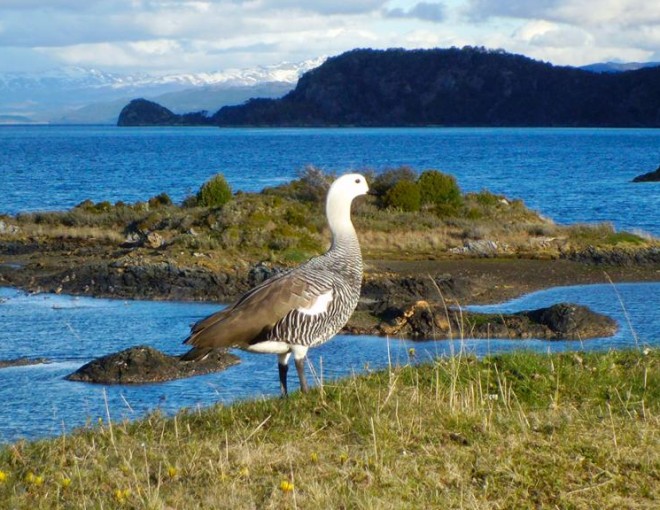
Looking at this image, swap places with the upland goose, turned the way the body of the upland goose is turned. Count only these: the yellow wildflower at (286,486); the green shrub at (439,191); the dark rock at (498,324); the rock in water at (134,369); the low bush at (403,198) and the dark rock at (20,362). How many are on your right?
1

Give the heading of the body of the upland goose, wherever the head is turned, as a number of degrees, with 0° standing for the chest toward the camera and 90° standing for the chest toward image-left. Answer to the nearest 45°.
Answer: approximately 270°

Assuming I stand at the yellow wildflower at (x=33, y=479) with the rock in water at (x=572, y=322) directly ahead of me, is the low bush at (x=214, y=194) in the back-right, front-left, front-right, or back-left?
front-left

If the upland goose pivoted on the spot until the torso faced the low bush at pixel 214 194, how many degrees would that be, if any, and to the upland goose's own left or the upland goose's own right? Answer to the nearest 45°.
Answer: approximately 90° to the upland goose's own left

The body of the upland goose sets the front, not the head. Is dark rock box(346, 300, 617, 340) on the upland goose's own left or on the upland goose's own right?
on the upland goose's own left

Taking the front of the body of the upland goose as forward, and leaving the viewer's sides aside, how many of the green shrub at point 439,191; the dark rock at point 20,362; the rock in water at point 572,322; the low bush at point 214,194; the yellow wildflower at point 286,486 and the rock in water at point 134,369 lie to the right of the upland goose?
1

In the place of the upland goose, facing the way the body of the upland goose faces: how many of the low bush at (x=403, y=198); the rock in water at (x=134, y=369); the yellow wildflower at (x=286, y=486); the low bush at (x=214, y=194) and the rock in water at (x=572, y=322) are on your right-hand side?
1

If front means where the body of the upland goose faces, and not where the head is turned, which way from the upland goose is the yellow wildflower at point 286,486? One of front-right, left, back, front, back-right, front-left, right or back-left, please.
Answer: right

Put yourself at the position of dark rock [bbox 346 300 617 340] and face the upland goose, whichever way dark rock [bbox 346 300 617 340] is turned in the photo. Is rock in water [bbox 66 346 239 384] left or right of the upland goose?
right
